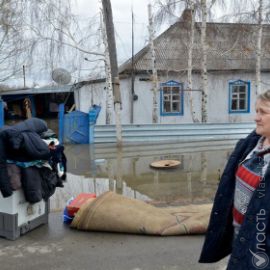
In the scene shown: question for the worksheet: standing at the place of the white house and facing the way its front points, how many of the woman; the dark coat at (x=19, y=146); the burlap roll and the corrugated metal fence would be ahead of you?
4

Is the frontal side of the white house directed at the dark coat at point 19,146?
yes

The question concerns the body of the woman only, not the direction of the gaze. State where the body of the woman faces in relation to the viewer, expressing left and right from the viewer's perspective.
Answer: facing the viewer and to the left of the viewer

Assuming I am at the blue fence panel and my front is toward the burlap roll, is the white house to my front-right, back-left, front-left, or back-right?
back-left

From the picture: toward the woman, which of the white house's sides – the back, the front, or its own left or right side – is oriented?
front

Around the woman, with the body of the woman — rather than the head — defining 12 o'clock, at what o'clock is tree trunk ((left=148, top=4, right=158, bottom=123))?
The tree trunk is roughly at 4 o'clock from the woman.

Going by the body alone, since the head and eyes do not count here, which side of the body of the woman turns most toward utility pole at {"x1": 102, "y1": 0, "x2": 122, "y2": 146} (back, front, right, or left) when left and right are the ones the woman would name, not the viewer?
right

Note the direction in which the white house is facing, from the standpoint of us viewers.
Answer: facing the viewer

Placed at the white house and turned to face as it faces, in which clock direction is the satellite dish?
The satellite dish is roughly at 3 o'clock from the white house.

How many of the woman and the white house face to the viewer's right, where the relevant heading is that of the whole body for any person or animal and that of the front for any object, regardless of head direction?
0

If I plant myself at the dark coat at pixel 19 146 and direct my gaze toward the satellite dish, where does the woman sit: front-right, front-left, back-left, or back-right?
back-right

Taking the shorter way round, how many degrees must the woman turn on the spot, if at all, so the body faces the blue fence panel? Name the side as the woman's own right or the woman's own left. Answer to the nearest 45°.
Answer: approximately 90° to the woman's own right
